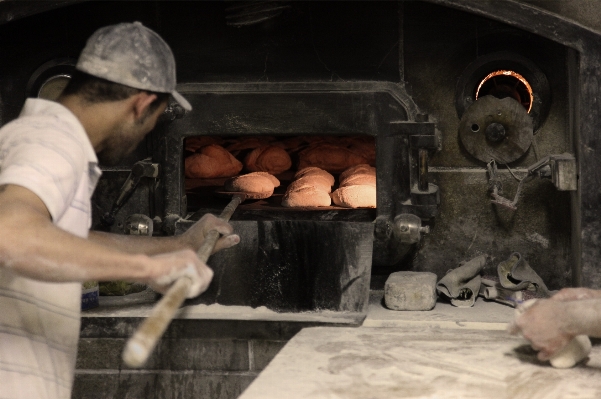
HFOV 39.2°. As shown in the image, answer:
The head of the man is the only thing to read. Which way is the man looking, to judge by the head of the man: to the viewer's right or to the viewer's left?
to the viewer's right

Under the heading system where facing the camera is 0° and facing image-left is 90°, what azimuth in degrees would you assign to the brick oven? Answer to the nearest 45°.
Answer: approximately 0°
